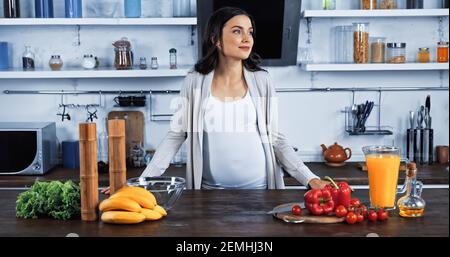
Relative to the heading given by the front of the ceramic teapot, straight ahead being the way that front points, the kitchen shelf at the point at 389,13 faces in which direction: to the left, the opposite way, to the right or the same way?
to the left

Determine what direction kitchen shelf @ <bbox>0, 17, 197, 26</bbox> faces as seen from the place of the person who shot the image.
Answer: facing the viewer

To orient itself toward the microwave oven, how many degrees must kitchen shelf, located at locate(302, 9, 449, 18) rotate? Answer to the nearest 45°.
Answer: approximately 90° to its right

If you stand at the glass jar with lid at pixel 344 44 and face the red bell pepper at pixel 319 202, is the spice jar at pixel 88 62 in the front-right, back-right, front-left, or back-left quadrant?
front-right

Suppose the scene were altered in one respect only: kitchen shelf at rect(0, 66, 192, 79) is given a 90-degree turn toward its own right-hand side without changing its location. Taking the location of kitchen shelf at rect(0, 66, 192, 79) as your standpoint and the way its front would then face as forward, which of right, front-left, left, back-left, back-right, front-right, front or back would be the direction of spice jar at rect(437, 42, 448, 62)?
back

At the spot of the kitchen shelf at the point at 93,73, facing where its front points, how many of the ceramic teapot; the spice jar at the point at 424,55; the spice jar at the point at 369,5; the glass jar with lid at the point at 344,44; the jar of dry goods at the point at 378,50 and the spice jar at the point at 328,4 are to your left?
6

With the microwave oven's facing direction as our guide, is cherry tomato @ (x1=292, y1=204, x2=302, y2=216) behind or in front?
in front

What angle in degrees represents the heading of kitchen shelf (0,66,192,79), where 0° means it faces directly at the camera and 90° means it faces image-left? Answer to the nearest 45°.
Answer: approximately 0°

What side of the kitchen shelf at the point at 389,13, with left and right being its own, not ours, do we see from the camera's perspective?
front

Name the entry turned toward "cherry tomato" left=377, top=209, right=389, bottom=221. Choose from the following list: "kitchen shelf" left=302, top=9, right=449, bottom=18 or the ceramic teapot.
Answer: the kitchen shelf

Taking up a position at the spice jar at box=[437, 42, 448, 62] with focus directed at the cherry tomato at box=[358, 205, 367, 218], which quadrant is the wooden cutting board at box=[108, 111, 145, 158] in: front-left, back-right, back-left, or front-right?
front-right

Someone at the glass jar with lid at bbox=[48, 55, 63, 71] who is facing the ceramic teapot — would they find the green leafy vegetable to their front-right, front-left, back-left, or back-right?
front-right

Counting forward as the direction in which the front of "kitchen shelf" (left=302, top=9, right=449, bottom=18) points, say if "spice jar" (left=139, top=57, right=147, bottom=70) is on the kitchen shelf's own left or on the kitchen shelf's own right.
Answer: on the kitchen shelf's own right

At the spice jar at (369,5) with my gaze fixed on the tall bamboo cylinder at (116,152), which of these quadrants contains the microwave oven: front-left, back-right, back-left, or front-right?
front-right

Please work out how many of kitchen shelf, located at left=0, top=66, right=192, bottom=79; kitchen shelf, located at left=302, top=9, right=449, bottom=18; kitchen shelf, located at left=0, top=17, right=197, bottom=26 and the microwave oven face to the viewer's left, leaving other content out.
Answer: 0

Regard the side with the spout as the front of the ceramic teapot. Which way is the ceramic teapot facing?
to the viewer's left

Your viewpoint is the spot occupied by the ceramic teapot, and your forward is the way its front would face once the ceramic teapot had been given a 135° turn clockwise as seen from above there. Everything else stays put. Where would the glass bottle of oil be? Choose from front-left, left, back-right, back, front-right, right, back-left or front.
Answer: back-right
